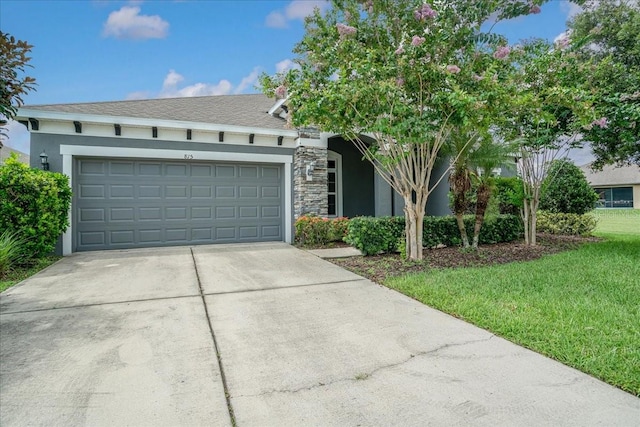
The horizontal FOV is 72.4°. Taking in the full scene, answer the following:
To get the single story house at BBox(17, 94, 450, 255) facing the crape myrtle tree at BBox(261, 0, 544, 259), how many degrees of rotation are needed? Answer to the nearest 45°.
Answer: approximately 45° to its left

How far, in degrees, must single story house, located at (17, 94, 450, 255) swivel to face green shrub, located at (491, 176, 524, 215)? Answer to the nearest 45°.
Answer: approximately 90° to its left

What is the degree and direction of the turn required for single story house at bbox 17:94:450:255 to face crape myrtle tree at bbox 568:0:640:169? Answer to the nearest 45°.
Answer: approximately 90° to its left

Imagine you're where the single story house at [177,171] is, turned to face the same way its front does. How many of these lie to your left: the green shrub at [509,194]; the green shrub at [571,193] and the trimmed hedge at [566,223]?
3

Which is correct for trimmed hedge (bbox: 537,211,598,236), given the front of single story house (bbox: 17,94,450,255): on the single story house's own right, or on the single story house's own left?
on the single story house's own left

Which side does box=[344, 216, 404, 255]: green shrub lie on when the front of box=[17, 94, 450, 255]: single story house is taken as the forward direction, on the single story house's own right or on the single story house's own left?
on the single story house's own left

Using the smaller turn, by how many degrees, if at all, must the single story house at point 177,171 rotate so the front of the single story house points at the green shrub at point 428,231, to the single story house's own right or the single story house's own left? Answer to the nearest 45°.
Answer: approximately 90° to the single story house's own left

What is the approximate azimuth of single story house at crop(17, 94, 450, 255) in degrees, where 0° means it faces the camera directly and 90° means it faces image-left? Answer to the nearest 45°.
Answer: approximately 0°
